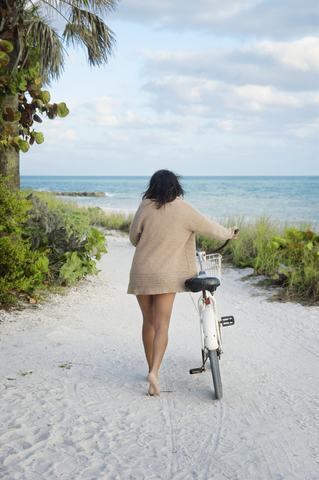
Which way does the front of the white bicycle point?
away from the camera

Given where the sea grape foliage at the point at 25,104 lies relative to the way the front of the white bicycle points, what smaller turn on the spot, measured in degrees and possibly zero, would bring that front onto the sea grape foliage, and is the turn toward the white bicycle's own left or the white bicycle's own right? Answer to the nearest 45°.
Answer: approximately 45° to the white bicycle's own left

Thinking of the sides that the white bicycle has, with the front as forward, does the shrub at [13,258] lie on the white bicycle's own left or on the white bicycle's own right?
on the white bicycle's own left

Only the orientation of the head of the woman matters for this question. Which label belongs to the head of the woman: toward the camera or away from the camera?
away from the camera
